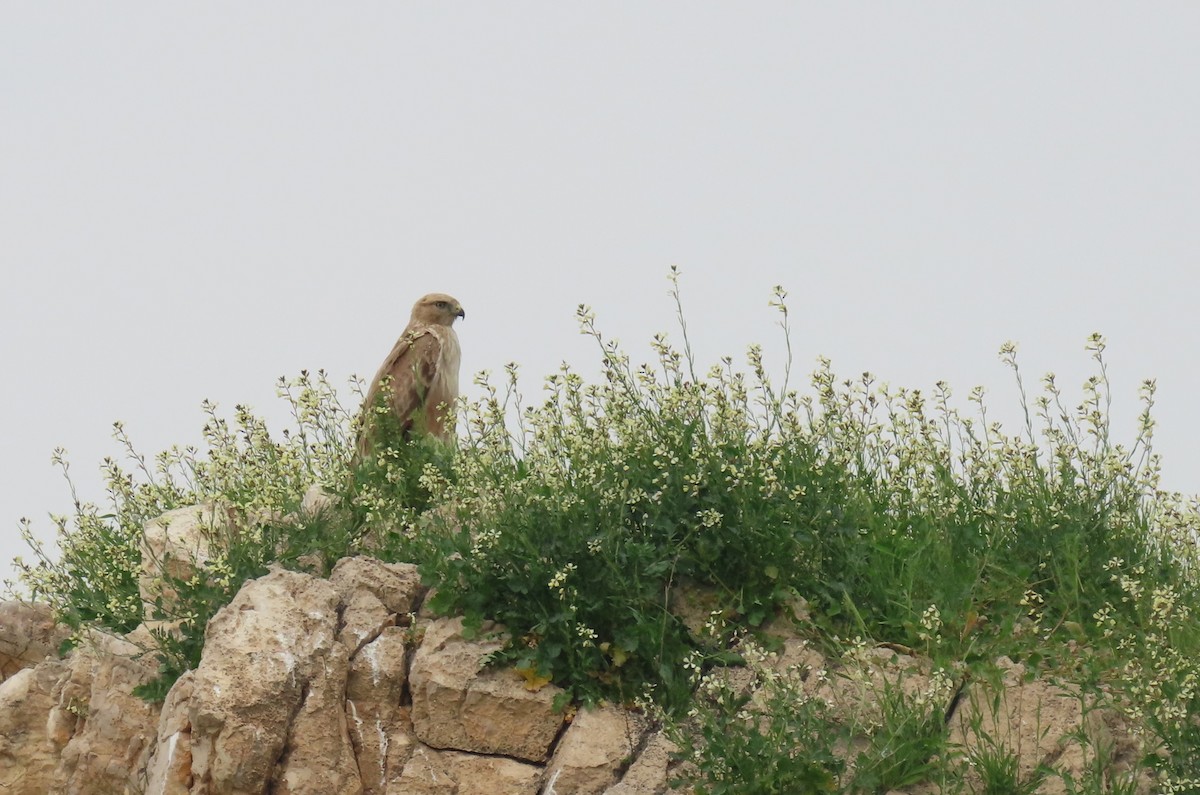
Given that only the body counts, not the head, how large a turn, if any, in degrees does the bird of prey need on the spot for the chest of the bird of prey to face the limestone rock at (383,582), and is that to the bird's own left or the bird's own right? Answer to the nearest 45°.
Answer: approximately 90° to the bird's own right

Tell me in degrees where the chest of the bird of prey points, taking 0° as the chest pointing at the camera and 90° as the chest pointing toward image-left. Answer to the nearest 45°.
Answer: approximately 270°

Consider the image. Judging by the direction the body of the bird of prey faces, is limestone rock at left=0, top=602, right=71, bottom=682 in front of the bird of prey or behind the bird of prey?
behind

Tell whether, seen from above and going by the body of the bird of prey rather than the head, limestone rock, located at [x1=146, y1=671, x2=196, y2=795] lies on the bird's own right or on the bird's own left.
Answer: on the bird's own right

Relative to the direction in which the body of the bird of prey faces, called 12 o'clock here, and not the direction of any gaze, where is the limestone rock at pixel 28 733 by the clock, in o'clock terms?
The limestone rock is roughly at 6 o'clock from the bird of prey.

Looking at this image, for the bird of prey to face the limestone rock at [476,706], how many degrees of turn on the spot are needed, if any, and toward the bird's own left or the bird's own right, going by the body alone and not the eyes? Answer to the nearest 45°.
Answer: approximately 90° to the bird's own right
